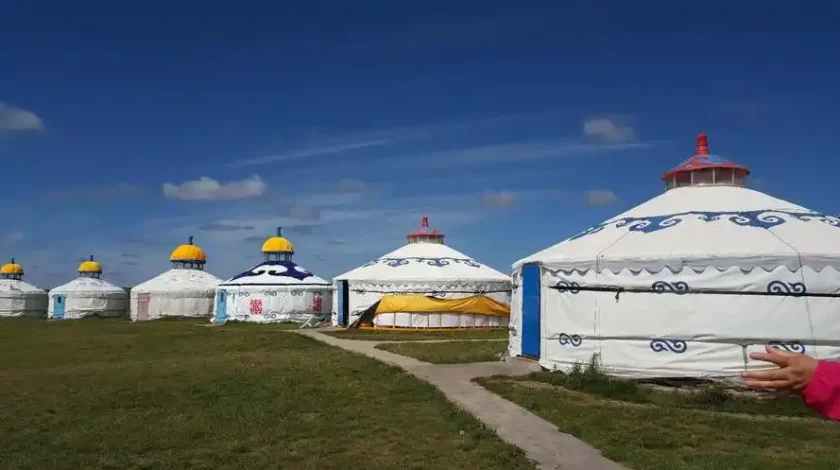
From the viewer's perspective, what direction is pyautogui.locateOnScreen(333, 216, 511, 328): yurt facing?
to the viewer's left

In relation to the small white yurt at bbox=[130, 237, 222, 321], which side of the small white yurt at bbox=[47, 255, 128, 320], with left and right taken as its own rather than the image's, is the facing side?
left

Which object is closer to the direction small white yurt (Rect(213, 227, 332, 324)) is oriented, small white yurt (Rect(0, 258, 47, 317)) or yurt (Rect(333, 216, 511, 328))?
the small white yurt

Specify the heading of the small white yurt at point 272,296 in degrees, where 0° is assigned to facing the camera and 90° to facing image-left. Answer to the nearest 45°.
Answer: approximately 90°

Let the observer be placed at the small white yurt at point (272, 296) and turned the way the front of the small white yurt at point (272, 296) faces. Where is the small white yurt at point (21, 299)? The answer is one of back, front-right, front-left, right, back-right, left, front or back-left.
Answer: front-right

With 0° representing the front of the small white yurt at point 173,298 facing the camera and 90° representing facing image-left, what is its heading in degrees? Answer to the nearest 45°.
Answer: approximately 45°

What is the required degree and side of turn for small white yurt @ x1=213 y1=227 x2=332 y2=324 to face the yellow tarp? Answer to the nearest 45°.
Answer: approximately 135° to its left

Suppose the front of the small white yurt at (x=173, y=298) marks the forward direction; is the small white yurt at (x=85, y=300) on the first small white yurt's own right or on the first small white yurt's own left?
on the first small white yurt's own right

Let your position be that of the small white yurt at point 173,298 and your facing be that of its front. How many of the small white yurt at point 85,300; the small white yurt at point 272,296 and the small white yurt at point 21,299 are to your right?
2

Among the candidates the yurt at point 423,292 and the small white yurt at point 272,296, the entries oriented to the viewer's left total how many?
2

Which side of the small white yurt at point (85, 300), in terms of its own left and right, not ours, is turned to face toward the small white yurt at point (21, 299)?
right
